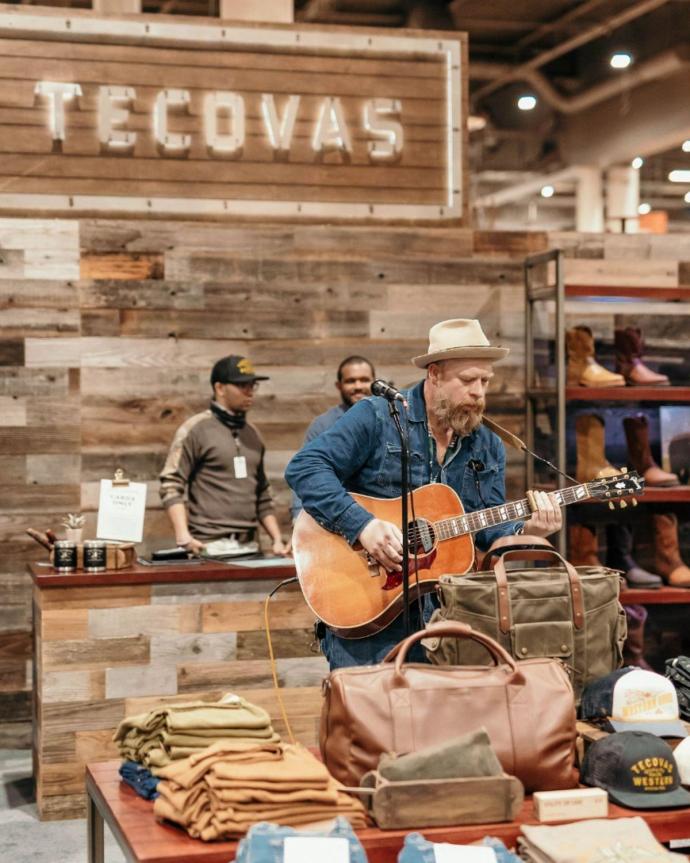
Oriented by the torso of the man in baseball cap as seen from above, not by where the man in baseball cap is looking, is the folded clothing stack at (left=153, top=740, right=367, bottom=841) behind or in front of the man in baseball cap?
in front

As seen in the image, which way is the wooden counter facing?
toward the camera

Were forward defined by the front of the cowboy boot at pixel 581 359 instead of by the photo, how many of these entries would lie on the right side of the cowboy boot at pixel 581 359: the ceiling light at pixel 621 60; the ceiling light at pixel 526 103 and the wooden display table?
1

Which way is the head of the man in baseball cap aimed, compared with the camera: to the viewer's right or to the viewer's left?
to the viewer's right

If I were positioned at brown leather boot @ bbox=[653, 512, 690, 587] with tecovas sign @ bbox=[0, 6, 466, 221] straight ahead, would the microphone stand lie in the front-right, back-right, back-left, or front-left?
front-left

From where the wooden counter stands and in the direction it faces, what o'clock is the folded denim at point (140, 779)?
The folded denim is roughly at 12 o'clock from the wooden counter.

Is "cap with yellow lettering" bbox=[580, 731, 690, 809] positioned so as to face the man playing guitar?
no

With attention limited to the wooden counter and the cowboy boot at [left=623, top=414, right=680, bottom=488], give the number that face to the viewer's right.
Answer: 1

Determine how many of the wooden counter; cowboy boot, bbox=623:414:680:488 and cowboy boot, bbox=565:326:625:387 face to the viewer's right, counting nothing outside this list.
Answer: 2

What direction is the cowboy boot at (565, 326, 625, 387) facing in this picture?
to the viewer's right

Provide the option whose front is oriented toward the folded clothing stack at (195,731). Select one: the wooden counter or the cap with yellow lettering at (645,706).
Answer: the wooden counter

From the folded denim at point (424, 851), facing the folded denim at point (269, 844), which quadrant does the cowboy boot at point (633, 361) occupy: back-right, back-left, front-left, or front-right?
back-right

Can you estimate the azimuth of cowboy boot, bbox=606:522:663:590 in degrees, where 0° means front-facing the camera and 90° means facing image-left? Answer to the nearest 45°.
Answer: approximately 315°

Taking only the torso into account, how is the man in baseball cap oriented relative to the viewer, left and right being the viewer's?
facing the viewer and to the right of the viewer

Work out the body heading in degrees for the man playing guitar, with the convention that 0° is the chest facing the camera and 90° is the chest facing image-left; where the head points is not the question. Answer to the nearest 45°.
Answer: approximately 315°
